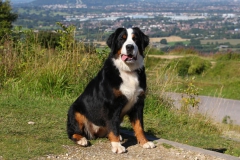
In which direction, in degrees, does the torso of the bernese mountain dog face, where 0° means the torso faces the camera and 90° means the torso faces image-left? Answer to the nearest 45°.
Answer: approximately 315°
